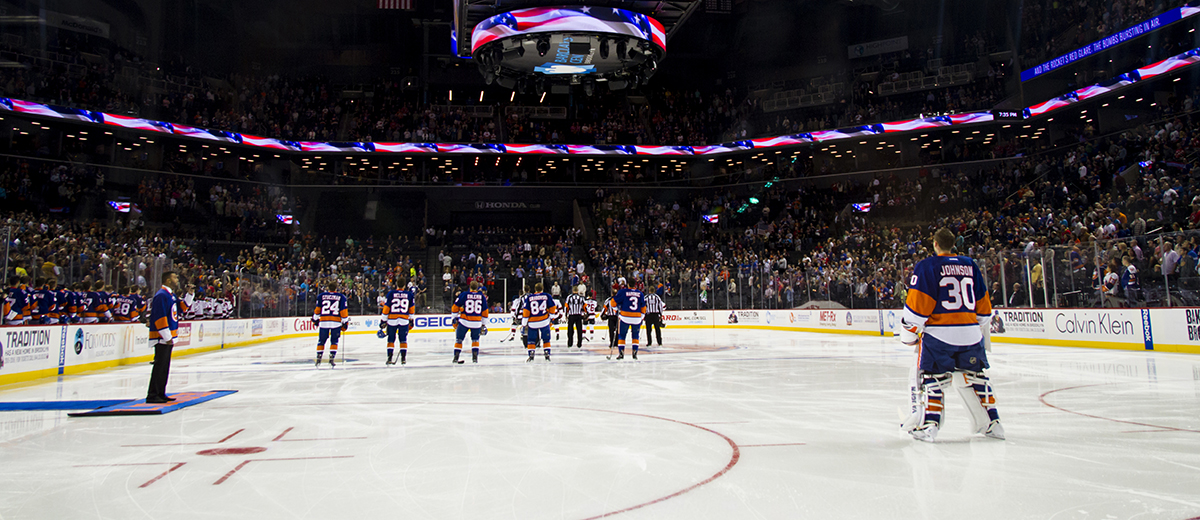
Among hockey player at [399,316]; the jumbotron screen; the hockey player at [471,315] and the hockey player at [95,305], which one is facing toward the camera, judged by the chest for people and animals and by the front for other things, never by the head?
the jumbotron screen

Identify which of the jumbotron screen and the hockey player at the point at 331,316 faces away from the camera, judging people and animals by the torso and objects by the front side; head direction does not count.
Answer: the hockey player

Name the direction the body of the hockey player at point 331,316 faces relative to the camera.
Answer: away from the camera

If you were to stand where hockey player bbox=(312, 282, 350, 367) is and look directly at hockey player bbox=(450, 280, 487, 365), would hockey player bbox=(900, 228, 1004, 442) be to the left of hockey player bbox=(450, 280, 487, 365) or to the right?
right

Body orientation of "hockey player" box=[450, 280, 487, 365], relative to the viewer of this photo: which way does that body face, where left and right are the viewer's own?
facing away from the viewer

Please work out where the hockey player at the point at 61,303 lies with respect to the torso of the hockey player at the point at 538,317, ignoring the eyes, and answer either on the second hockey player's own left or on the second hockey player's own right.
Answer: on the second hockey player's own left

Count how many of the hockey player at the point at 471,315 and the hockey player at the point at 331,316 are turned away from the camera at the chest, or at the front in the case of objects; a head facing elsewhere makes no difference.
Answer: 2

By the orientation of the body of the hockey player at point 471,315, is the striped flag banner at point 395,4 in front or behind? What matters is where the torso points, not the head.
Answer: in front

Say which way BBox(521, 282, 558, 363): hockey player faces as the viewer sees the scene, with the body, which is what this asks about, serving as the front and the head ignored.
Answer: away from the camera

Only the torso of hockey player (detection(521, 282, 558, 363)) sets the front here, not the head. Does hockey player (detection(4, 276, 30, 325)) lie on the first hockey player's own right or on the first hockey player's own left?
on the first hockey player's own left

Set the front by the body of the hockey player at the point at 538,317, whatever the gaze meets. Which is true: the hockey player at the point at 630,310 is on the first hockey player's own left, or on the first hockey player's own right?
on the first hockey player's own right

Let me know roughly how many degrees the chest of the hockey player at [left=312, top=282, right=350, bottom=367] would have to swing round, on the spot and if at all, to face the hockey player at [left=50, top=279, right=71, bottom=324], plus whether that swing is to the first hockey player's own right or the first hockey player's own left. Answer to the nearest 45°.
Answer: approximately 45° to the first hockey player's own left

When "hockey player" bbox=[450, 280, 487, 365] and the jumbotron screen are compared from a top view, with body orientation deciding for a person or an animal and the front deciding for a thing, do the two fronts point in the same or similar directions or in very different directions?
very different directions

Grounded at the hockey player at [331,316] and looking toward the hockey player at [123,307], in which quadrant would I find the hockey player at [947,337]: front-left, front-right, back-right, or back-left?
back-left
